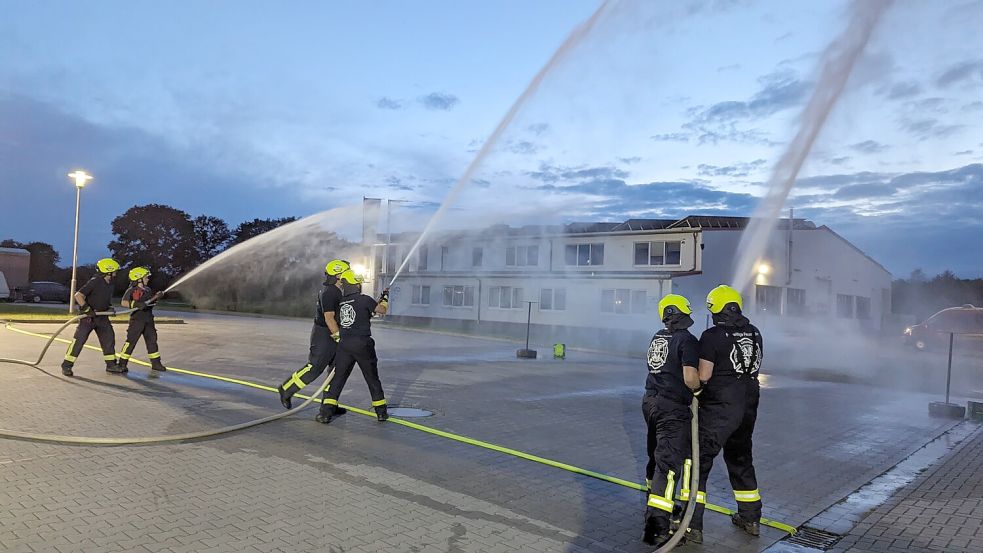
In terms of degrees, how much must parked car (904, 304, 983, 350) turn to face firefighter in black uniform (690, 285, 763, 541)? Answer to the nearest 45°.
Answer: approximately 90° to its left

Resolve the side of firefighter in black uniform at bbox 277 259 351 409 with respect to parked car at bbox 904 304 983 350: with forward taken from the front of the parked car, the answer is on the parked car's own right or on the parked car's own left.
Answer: on the parked car's own left

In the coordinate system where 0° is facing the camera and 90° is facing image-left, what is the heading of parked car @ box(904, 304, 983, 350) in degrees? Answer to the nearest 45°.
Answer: approximately 90°

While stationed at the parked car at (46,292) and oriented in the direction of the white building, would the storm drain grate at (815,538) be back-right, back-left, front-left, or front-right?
front-right

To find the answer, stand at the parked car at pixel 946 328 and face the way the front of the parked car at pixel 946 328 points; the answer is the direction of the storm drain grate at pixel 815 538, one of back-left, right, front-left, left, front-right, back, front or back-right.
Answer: left

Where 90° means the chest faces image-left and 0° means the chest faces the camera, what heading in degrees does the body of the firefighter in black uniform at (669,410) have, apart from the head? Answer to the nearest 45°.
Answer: approximately 225°

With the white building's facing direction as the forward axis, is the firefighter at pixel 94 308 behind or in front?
in front

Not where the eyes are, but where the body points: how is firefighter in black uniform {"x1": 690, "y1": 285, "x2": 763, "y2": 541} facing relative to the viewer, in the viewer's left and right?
facing away from the viewer and to the left of the viewer

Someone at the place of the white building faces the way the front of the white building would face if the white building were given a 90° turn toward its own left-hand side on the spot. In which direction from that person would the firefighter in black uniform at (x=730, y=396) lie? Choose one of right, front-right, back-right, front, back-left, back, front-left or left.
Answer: front-right

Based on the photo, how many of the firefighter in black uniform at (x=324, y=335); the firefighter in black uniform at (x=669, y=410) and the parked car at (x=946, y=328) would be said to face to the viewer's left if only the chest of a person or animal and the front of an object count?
1

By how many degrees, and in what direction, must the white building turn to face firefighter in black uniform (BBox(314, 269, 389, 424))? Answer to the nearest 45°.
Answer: approximately 45° to its left

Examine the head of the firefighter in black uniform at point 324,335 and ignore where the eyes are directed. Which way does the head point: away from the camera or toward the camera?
away from the camera
